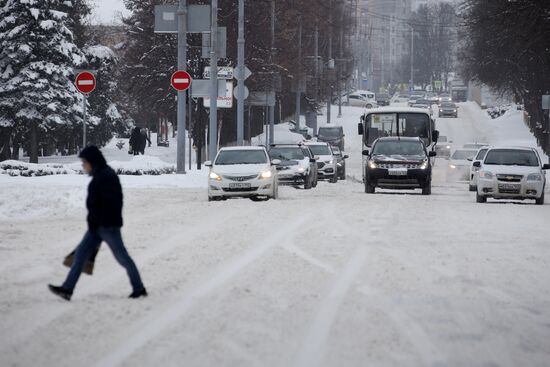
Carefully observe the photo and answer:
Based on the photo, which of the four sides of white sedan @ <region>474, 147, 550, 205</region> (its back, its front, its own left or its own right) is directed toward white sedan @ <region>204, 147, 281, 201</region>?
right

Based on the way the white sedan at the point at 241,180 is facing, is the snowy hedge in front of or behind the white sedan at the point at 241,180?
behind

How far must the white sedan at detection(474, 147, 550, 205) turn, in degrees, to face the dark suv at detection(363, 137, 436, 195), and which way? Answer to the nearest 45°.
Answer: approximately 135° to its right

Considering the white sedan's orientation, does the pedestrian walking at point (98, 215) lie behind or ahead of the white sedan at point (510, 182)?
ahead

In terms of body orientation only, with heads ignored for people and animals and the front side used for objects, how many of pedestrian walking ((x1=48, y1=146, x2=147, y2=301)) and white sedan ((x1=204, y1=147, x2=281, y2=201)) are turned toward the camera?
1

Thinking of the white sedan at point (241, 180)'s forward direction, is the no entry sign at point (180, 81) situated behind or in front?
behind

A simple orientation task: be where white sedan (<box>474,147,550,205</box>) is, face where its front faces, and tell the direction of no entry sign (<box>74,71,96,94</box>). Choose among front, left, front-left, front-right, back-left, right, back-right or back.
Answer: right

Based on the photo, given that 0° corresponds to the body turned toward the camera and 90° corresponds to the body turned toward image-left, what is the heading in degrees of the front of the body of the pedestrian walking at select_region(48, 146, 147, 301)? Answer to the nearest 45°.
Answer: approximately 90°

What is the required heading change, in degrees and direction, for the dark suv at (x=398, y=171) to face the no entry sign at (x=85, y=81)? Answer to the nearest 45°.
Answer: approximately 90° to its right

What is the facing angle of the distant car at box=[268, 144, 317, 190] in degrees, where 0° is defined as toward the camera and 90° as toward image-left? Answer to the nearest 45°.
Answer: approximately 45°

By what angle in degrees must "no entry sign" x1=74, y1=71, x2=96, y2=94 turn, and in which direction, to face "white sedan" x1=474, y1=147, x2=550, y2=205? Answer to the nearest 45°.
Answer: approximately 90° to its left

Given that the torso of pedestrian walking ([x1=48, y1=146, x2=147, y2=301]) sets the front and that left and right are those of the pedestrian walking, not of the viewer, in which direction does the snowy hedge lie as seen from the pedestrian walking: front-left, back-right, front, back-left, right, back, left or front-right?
right

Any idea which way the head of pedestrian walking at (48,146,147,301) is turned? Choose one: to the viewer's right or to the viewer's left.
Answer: to the viewer's left

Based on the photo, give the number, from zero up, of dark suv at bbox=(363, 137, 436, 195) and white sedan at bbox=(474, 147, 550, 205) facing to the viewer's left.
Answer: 0
